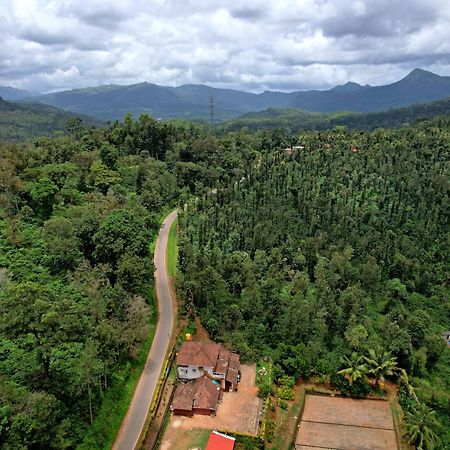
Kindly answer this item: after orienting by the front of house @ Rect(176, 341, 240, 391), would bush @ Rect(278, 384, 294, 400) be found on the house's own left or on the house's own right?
on the house's own left

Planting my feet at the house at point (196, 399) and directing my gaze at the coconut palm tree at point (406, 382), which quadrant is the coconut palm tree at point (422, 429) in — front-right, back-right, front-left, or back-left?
front-right

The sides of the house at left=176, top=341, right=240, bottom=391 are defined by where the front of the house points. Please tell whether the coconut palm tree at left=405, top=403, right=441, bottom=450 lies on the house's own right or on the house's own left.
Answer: on the house's own left

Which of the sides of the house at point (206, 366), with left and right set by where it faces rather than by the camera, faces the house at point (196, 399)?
front

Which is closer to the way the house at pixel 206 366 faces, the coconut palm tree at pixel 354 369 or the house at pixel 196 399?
the house

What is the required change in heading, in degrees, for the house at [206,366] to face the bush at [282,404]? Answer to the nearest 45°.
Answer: approximately 90° to its left

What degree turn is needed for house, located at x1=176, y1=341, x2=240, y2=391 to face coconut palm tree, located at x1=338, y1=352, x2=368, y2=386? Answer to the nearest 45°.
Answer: approximately 90° to its left

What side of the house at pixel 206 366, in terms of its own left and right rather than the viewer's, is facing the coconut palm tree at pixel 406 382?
left

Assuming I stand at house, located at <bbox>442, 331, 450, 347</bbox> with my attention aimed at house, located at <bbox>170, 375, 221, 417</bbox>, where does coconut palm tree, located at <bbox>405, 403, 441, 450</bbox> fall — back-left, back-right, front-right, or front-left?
front-left

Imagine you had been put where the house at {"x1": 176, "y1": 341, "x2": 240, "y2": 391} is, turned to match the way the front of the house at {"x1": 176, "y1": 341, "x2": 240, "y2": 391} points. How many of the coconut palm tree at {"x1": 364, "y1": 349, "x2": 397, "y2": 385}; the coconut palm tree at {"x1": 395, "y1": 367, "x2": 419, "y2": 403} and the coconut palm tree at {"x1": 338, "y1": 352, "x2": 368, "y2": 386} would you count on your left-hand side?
3

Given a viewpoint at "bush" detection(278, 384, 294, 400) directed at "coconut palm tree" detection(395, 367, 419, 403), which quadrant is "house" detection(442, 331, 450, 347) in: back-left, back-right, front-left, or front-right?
front-left

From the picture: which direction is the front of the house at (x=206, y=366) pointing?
toward the camera
